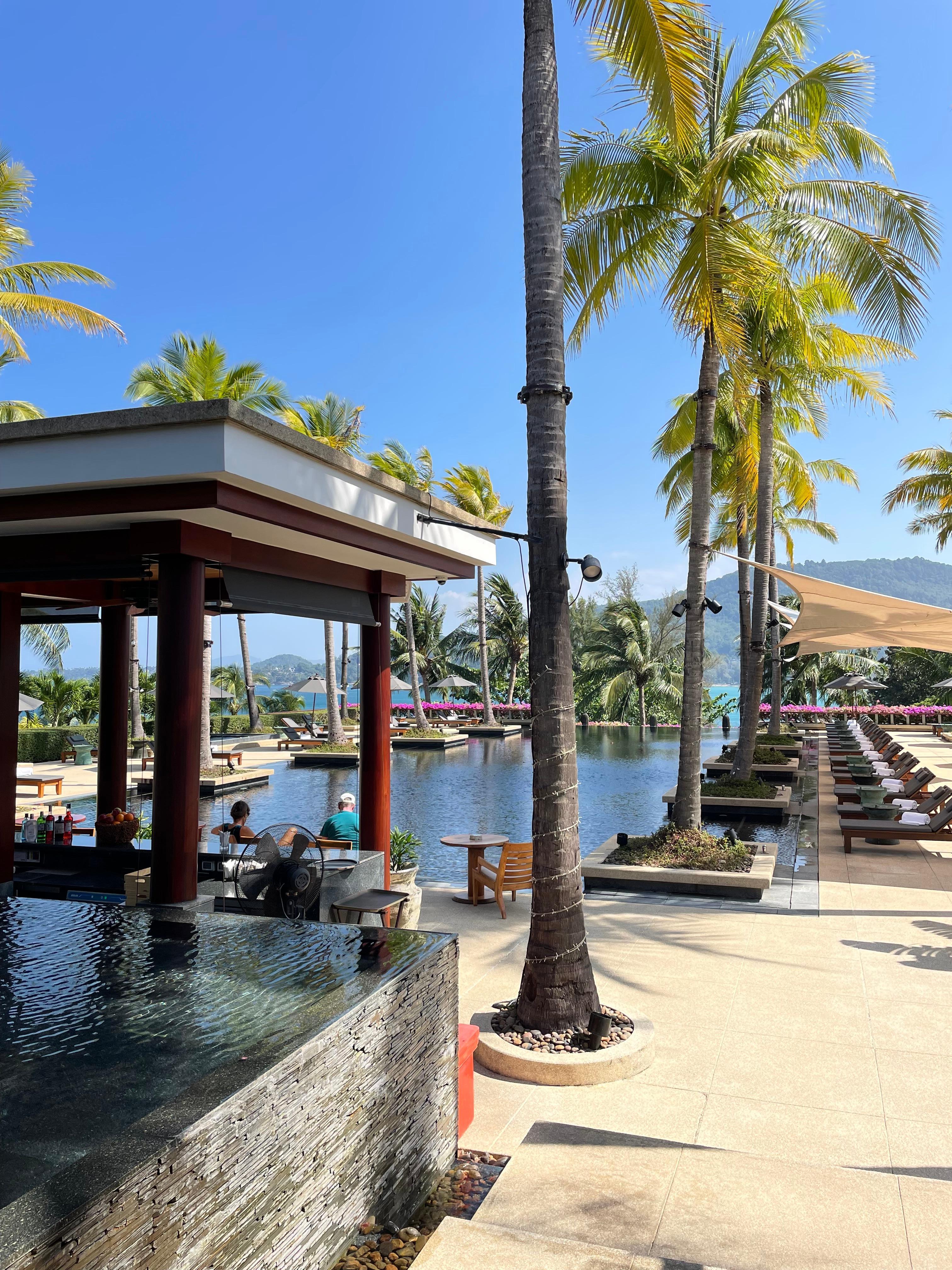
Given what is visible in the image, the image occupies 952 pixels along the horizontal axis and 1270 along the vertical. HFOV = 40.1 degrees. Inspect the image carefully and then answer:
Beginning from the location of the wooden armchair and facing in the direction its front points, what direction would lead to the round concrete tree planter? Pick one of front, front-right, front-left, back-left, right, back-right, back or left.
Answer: back-left

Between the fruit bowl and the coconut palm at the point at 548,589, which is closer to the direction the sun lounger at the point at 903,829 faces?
the fruit bowl

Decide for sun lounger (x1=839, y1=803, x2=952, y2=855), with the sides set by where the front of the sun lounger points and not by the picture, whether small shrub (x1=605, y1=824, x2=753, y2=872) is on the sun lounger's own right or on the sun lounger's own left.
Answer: on the sun lounger's own left

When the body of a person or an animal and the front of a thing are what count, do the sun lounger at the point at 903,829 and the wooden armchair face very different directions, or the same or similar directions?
same or similar directions

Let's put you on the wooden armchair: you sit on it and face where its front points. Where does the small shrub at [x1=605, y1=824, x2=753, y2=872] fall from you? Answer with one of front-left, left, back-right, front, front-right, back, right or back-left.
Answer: right

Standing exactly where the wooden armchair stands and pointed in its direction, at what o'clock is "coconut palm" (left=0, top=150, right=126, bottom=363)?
The coconut palm is roughly at 12 o'clock from the wooden armchair.

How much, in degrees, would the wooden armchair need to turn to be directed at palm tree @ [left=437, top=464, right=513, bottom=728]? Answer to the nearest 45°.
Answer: approximately 45° to its right

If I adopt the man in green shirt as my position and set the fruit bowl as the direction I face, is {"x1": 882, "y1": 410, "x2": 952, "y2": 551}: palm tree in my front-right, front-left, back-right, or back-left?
back-right

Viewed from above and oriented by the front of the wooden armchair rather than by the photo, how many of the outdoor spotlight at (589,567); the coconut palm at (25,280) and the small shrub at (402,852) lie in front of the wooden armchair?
2

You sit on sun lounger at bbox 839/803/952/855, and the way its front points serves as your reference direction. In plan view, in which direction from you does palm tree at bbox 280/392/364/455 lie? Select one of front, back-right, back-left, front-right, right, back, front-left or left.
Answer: front-right

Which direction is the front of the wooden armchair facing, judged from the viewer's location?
facing away from the viewer and to the left of the viewer

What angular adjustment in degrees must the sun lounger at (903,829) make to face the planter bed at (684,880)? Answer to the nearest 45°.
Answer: approximately 45° to its left

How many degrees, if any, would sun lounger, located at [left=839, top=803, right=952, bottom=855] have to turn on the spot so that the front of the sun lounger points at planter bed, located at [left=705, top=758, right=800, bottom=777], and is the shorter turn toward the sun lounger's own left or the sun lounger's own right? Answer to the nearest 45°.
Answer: approximately 90° to the sun lounger's own right

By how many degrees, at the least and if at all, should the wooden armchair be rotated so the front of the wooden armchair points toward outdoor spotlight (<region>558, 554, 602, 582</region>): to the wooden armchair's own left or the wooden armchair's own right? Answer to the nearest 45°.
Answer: approximately 135° to the wooden armchair's own left

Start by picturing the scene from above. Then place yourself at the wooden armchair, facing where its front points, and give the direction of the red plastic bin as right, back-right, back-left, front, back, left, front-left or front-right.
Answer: back-left

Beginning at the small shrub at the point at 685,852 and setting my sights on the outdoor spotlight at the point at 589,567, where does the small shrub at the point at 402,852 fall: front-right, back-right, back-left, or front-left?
front-right

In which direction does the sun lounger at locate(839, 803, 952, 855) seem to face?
to the viewer's left

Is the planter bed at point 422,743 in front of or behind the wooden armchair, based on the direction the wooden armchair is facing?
in front

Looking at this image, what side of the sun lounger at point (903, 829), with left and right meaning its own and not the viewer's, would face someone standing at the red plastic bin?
left

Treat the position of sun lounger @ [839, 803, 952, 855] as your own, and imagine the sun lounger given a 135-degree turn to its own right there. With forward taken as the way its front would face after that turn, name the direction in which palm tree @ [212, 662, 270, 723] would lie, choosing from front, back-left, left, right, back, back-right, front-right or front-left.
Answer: left
